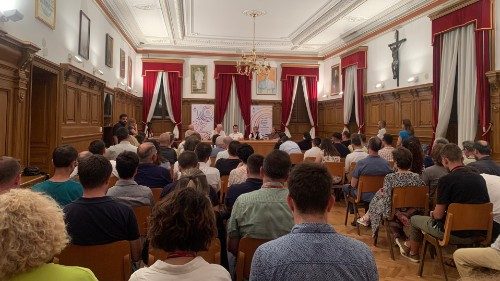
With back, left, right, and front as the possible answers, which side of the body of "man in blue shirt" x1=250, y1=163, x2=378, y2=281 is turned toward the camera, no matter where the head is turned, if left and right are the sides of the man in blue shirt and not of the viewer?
back

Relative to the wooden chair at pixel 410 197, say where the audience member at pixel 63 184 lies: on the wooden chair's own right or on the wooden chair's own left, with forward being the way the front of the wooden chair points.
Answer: on the wooden chair's own left

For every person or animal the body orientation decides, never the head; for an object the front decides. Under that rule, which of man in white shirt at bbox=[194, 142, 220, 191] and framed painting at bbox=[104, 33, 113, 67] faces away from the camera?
the man in white shirt

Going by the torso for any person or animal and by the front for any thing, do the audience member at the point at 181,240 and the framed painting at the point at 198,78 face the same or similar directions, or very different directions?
very different directions

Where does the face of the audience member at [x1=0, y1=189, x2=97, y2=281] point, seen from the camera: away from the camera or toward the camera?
away from the camera

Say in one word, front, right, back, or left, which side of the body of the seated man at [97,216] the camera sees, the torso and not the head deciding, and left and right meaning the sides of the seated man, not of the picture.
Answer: back

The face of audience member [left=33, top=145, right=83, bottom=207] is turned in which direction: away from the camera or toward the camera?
away from the camera

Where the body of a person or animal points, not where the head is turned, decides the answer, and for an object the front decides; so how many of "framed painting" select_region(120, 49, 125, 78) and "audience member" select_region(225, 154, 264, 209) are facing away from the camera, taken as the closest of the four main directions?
1

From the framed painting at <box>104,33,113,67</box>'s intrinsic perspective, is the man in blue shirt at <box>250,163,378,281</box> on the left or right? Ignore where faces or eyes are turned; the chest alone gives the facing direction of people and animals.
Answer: on its right

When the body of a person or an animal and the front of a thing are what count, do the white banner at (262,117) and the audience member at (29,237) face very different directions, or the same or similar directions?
very different directions

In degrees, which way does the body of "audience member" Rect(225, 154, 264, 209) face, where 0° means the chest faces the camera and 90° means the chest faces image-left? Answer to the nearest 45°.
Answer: approximately 180°
